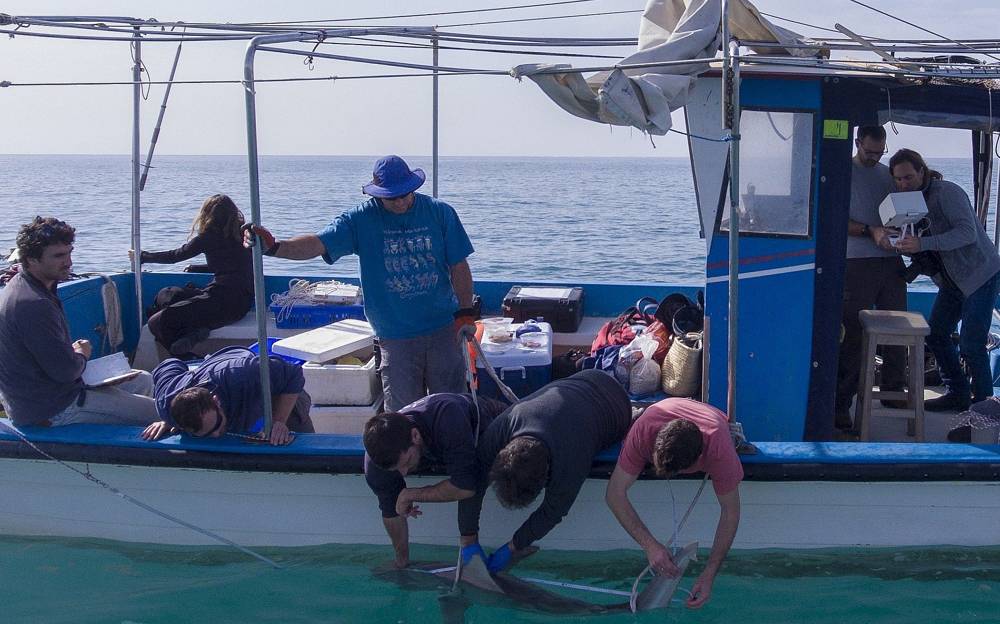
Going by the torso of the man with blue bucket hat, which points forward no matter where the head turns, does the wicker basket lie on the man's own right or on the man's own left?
on the man's own left

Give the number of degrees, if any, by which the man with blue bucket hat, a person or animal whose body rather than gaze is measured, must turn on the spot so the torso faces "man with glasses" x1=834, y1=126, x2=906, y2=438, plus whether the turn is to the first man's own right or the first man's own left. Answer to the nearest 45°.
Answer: approximately 90° to the first man's own left

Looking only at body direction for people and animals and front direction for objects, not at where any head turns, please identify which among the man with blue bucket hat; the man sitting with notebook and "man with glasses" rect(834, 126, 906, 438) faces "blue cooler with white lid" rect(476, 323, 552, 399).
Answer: the man sitting with notebook

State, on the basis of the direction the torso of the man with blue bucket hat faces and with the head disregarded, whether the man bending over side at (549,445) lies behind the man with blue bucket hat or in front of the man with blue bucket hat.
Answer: in front

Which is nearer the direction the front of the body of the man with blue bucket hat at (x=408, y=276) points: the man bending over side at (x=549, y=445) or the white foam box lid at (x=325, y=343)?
the man bending over side

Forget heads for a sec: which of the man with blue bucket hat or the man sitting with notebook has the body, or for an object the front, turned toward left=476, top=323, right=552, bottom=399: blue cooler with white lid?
the man sitting with notebook

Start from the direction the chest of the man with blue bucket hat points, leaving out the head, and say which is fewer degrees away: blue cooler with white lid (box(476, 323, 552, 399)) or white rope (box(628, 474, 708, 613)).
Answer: the white rope

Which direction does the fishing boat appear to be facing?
to the viewer's left

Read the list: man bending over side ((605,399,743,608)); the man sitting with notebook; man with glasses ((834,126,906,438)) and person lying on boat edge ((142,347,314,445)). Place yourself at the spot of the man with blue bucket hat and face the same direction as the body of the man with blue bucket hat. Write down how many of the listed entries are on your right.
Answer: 2

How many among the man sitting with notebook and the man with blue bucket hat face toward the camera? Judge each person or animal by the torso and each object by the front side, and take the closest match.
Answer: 1

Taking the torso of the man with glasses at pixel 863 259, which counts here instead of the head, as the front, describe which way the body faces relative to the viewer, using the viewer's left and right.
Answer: facing the viewer and to the right of the viewer

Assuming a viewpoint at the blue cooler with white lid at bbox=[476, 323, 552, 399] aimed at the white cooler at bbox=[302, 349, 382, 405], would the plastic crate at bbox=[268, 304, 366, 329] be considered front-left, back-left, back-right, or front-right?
front-right

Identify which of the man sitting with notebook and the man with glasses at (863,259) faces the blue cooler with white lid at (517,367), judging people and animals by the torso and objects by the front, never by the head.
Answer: the man sitting with notebook

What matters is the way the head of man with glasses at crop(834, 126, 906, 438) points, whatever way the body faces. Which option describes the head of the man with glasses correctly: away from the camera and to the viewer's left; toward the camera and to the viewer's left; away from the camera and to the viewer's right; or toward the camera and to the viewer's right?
toward the camera and to the viewer's right

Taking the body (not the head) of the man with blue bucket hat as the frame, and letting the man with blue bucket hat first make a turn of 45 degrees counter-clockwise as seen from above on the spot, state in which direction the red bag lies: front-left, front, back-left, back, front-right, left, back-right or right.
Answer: left

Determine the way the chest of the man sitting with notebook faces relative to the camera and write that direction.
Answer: to the viewer's right

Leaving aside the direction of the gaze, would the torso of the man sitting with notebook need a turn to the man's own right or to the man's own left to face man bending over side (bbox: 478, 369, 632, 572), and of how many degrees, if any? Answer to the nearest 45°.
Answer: approximately 45° to the man's own right
